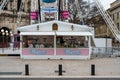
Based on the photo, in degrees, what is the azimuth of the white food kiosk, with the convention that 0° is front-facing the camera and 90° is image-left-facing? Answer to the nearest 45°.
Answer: approximately 0°
